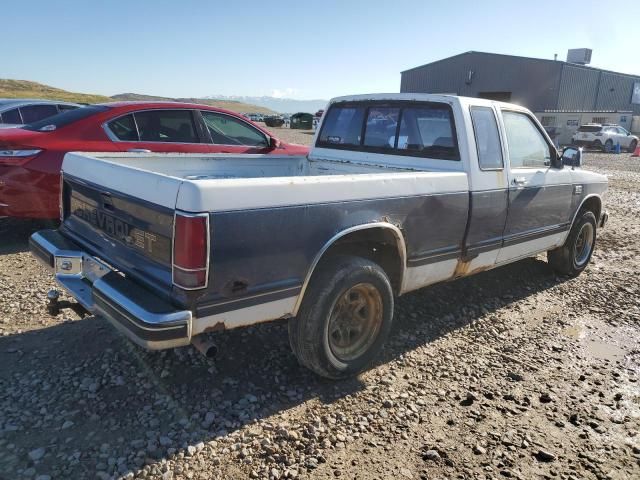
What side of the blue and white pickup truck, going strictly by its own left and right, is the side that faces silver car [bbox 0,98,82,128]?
left

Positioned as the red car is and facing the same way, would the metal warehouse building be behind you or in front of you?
in front

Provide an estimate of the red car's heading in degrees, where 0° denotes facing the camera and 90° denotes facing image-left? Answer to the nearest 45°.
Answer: approximately 225°

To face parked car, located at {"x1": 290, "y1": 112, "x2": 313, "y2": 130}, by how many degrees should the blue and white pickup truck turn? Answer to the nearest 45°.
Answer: approximately 45° to its left

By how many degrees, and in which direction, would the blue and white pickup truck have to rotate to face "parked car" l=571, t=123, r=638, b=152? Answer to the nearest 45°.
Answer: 0° — it already faces it

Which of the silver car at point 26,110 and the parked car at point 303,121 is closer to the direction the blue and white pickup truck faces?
the parked car

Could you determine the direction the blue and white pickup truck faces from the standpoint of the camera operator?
facing away from the viewer and to the right of the viewer

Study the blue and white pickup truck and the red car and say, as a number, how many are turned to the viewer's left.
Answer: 0
